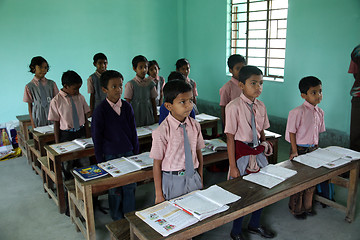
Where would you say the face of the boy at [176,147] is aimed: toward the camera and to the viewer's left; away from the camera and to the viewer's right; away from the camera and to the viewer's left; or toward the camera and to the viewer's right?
toward the camera and to the viewer's right

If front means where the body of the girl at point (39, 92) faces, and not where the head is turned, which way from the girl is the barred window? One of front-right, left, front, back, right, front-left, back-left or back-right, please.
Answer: front-left

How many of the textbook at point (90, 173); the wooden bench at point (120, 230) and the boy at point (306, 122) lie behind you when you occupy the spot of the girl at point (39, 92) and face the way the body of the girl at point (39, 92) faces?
0

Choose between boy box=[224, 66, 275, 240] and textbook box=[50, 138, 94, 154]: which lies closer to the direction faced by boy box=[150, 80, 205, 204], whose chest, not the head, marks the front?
the boy

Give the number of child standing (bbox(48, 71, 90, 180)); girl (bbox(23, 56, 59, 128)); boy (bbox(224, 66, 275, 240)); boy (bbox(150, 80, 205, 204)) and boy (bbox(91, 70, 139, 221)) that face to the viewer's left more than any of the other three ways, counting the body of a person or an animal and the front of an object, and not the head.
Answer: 0

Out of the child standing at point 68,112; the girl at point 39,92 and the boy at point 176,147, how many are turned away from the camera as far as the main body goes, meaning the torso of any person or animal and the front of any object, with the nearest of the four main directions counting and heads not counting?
0

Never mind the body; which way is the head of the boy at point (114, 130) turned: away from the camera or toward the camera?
toward the camera

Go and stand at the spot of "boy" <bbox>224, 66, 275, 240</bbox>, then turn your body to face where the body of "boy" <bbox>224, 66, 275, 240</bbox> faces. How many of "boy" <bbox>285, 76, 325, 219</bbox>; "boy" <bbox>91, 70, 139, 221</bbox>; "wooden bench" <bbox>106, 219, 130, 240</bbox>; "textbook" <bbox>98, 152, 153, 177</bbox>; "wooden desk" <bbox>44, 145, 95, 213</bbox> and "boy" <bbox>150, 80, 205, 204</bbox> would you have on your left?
1

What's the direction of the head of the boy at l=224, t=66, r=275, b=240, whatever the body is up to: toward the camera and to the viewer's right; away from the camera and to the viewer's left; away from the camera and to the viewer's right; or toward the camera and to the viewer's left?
toward the camera and to the viewer's right

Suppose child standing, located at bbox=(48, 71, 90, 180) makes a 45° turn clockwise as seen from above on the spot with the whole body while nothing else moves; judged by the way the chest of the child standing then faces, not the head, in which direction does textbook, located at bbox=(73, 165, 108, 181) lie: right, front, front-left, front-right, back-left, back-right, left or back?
front

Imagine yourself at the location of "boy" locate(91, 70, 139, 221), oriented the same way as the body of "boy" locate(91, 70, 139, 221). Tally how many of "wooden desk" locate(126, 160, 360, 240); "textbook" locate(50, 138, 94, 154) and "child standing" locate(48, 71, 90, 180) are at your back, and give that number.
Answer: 2

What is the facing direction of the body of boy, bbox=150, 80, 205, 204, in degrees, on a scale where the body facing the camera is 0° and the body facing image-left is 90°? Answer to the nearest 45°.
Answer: approximately 315°

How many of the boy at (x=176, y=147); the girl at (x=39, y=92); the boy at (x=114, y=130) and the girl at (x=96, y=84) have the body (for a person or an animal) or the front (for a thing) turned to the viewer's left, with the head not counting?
0

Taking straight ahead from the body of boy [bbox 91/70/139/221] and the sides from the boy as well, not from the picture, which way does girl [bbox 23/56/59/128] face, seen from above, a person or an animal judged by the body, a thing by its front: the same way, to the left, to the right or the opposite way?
the same way

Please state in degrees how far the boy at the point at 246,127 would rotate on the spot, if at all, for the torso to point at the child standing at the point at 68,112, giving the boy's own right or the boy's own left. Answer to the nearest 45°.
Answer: approximately 135° to the boy's own right

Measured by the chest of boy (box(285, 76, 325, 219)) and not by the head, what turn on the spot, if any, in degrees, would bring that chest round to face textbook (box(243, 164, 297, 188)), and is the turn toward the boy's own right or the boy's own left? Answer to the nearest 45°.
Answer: approximately 45° to the boy's own right

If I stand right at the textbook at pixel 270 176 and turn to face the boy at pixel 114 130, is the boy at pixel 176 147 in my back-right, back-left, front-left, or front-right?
front-left

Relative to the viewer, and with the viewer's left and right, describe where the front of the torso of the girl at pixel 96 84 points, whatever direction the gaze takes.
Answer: facing the viewer and to the right of the viewer
